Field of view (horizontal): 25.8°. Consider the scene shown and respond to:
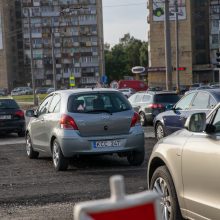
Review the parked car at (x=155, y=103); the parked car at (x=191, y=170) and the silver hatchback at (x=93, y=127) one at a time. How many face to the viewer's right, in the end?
0

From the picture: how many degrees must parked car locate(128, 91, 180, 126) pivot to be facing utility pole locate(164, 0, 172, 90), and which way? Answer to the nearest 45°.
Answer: approximately 45° to its right

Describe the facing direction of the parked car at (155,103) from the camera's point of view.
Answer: facing away from the viewer and to the left of the viewer

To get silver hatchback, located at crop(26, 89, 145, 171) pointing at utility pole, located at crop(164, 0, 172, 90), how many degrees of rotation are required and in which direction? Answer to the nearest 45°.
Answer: approximately 45° to its right

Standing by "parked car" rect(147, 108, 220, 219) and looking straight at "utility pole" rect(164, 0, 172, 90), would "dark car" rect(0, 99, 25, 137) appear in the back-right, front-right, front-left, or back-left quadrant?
front-left

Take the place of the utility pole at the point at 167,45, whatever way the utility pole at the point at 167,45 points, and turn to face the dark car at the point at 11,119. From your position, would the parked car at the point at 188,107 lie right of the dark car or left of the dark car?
left

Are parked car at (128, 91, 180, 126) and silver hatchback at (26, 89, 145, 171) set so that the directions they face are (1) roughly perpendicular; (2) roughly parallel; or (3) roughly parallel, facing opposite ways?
roughly parallel

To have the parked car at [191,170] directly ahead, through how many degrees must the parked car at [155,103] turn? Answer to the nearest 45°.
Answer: approximately 135° to its left

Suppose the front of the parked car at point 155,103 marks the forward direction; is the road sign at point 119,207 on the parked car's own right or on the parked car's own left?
on the parked car's own left
